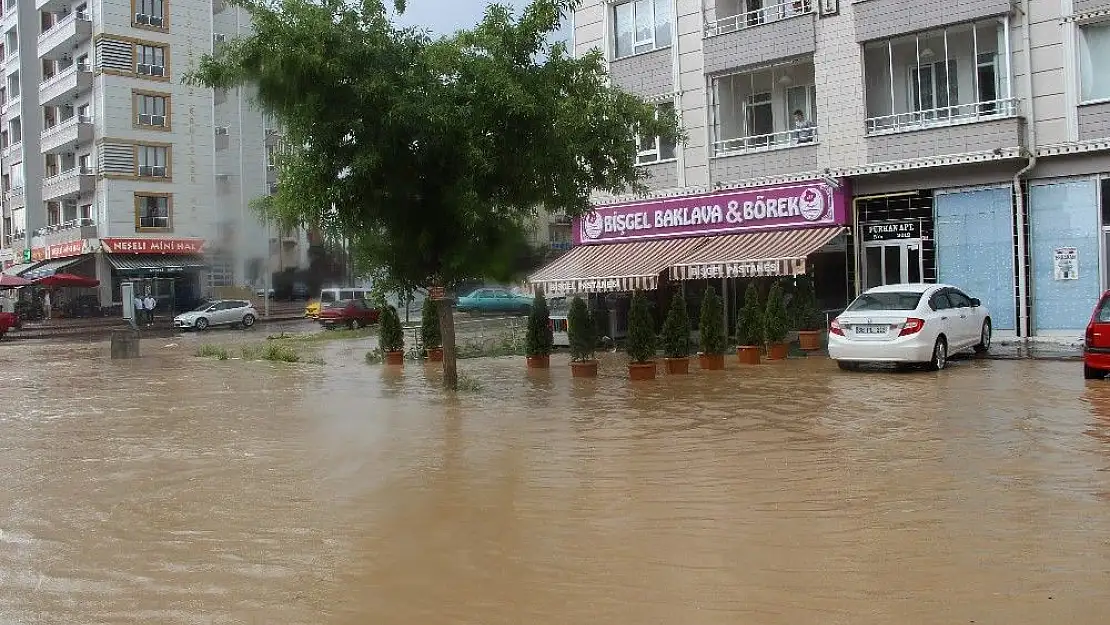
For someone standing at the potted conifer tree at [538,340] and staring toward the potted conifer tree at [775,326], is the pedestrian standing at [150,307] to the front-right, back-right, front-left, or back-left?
back-left

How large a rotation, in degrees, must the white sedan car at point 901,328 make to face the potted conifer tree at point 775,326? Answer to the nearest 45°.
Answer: approximately 90° to its left

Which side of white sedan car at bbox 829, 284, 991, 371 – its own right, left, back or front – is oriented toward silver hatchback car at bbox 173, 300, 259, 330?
left

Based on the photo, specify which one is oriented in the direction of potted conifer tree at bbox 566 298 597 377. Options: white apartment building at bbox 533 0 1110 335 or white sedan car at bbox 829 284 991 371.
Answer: the white apartment building

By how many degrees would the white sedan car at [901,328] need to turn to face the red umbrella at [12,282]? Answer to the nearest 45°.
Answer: approximately 90° to its left

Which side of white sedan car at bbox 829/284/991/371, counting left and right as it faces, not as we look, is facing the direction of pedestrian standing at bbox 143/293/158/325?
left

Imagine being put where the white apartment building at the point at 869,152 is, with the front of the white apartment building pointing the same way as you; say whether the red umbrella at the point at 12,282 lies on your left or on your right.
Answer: on your right

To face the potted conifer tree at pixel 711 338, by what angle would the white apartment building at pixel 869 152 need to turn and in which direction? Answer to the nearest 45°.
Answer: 0° — it already faces it

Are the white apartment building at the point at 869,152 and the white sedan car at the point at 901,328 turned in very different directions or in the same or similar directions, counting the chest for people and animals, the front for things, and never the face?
very different directions

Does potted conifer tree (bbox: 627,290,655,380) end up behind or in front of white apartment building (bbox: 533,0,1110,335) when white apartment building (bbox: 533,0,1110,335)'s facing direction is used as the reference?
in front
